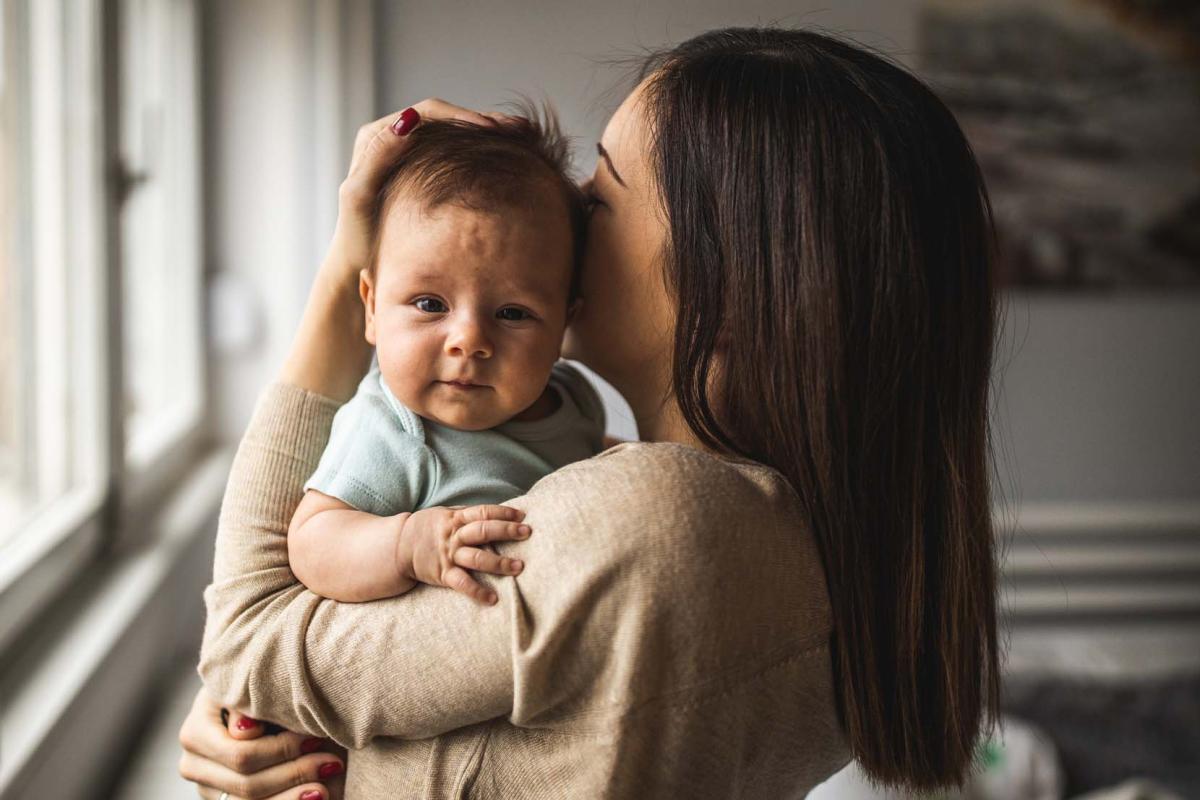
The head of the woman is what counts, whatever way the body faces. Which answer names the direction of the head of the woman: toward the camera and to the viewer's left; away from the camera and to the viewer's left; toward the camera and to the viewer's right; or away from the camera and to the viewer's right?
away from the camera and to the viewer's left

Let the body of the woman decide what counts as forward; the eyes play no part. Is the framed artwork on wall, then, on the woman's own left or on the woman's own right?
on the woman's own right

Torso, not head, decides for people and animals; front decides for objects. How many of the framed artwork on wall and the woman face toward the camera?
1

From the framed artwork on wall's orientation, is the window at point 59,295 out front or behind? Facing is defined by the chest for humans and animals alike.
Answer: out front

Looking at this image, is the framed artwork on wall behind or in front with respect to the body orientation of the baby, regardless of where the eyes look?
behind

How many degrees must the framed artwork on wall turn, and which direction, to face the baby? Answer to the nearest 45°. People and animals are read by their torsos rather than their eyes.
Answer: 0° — it already faces them

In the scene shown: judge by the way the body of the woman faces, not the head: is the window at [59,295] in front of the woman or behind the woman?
in front

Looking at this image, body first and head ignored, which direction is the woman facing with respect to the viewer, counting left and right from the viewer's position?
facing away from the viewer and to the left of the viewer

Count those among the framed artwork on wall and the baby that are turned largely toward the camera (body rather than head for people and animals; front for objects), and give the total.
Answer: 2
